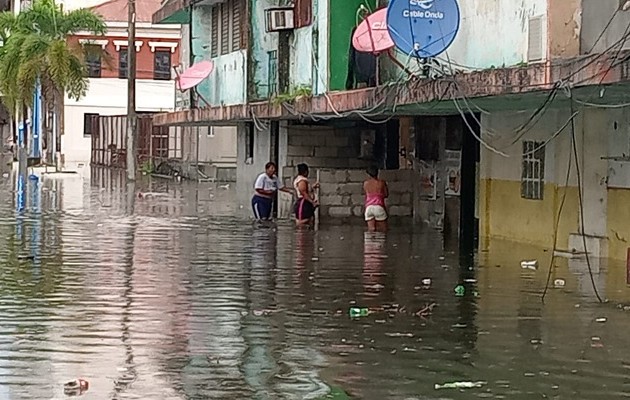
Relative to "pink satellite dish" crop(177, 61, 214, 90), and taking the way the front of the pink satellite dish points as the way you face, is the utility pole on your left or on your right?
on your right

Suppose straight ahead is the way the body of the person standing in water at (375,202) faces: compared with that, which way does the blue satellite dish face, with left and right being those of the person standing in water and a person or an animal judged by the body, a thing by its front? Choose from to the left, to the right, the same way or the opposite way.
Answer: the opposite way

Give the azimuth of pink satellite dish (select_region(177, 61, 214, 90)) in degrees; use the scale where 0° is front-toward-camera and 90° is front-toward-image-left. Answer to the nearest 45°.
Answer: approximately 45°

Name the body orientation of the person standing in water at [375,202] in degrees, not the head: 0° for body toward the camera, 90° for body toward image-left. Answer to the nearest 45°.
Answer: approximately 180°

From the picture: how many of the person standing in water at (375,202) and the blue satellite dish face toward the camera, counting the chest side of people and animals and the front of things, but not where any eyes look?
1

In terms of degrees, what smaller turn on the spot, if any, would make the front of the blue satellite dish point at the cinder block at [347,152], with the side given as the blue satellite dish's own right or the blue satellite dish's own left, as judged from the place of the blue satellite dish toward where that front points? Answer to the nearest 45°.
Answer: approximately 180°

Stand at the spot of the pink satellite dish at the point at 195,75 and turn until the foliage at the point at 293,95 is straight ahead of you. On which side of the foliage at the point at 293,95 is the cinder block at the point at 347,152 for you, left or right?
left
